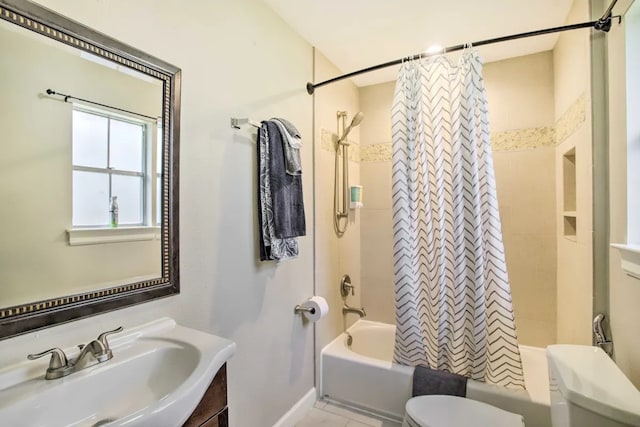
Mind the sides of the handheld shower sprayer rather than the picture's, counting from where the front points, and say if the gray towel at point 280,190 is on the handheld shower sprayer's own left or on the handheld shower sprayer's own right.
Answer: on the handheld shower sprayer's own right

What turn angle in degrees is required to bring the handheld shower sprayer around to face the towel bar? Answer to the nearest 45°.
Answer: approximately 90° to its right

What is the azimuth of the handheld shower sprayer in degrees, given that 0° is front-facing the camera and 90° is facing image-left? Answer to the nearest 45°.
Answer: approximately 315°

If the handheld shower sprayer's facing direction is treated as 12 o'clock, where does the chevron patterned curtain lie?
The chevron patterned curtain is roughly at 12 o'clock from the handheld shower sprayer.

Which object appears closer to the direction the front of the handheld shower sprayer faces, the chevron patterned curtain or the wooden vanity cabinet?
the chevron patterned curtain

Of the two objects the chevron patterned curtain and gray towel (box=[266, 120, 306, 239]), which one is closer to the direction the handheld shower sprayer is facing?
the chevron patterned curtain
